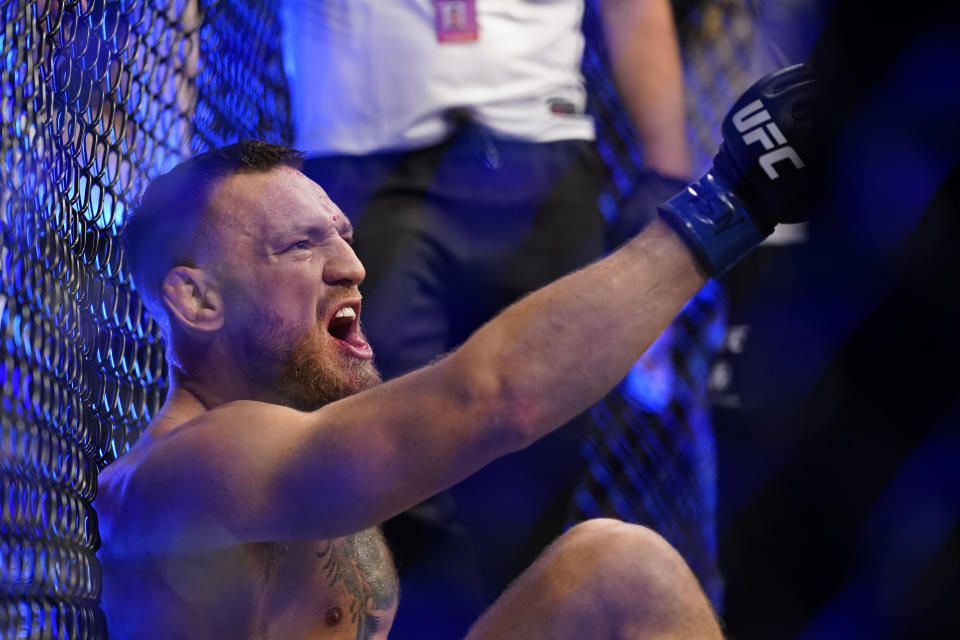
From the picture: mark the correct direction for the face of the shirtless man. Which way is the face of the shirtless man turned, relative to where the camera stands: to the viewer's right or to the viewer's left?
to the viewer's right

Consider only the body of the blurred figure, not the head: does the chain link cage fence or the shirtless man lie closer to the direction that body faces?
the shirtless man

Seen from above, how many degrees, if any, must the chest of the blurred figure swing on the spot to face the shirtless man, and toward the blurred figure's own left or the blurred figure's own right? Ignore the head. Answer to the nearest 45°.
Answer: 0° — they already face them

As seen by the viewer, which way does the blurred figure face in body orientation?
toward the camera
